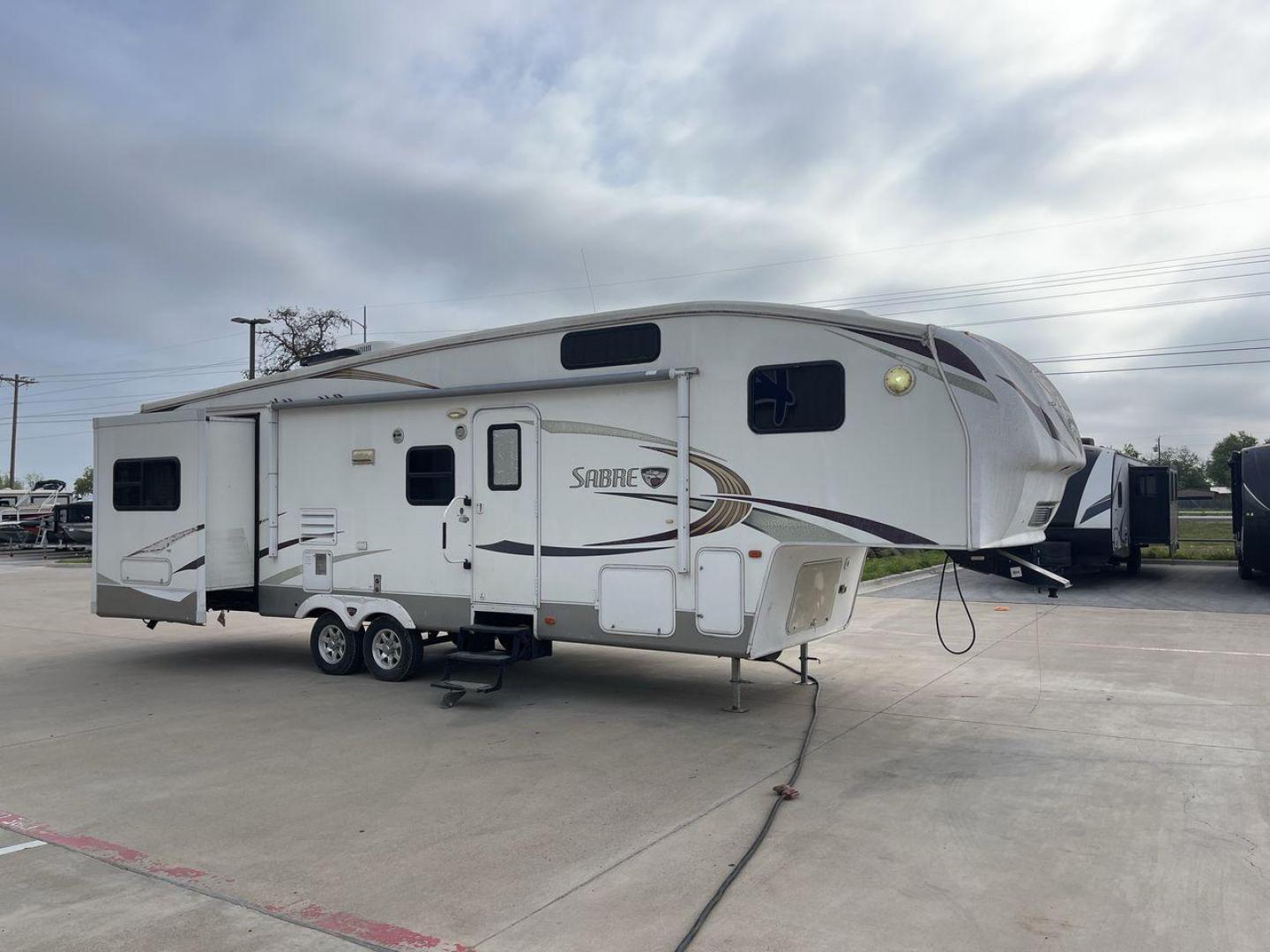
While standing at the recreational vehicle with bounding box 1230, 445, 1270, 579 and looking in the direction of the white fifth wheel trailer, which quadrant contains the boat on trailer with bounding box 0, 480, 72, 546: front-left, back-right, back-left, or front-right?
front-right

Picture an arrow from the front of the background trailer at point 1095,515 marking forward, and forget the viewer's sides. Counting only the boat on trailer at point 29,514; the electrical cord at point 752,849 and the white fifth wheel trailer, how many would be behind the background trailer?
0

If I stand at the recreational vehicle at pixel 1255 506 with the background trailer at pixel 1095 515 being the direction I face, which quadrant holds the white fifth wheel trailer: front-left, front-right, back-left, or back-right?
front-left

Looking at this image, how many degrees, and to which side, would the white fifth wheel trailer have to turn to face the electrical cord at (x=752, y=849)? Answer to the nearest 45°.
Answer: approximately 45° to its right

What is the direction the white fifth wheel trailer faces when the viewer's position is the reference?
facing the viewer and to the right of the viewer

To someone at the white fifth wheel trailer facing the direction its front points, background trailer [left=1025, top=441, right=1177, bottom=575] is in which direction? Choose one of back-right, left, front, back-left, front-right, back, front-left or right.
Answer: left

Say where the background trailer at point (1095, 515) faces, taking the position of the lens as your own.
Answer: facing the viewer and to the left of the viewer

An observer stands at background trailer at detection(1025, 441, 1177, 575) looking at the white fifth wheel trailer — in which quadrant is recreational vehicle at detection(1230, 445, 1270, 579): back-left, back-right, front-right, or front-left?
back-left

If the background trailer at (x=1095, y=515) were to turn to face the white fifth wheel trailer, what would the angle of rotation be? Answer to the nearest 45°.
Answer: approximately 45° to its left

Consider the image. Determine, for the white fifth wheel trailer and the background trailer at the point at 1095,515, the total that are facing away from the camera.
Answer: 0

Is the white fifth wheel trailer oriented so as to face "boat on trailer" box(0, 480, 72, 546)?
no

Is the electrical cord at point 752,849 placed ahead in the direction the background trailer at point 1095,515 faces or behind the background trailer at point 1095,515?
ahead
